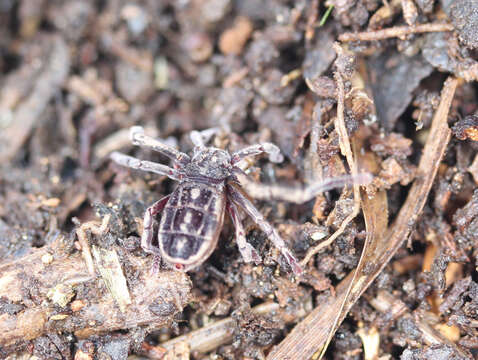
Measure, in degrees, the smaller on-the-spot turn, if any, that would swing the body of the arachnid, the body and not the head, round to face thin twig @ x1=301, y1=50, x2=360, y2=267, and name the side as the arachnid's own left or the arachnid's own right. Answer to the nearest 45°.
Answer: approximately 90° to the arachnid's own right

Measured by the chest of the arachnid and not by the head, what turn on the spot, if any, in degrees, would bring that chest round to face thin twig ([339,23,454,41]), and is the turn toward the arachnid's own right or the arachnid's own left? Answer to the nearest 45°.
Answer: approximately 45° to the arachnid's own right

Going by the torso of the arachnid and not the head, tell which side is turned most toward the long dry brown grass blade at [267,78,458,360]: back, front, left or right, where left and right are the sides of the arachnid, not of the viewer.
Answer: right

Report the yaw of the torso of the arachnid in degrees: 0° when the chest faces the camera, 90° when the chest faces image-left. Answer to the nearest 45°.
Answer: approximately 180°
